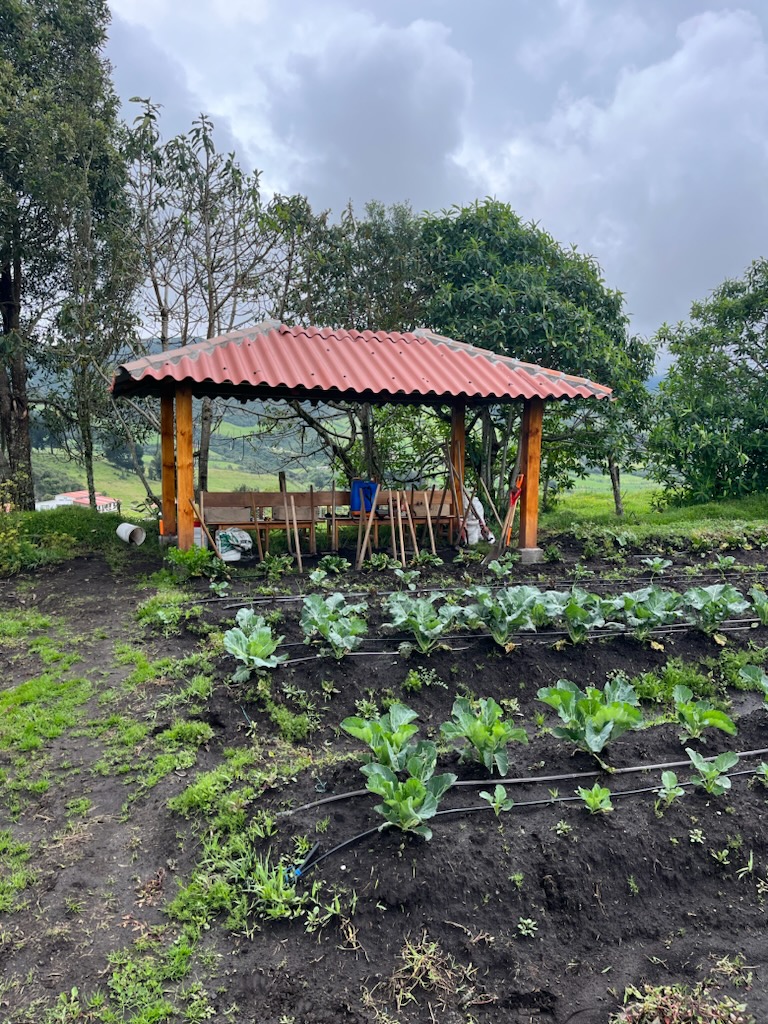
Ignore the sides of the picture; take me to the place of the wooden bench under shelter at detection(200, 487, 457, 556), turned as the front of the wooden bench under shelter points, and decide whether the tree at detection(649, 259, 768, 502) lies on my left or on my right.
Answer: on my left

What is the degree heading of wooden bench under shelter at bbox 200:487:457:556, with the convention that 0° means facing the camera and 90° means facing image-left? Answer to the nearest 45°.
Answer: approximately 0°

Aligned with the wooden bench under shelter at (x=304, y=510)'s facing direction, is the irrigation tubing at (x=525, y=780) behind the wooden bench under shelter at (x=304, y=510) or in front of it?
in front

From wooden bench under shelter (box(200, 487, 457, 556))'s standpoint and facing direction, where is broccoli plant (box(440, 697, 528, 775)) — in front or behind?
in front

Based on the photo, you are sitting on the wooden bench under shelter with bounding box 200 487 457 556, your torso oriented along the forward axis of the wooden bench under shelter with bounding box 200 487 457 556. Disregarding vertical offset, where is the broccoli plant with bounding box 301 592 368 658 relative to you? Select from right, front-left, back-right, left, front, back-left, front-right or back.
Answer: front

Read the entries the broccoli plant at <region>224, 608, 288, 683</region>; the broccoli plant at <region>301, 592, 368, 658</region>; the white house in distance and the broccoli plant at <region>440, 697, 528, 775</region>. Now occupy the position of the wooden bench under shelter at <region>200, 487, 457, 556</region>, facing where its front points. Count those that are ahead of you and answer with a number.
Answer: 3

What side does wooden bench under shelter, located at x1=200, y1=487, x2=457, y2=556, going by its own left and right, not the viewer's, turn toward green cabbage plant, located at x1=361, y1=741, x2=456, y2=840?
front

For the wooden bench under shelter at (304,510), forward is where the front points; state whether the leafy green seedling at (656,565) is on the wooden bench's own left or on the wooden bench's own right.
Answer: on the wooden bench's own left

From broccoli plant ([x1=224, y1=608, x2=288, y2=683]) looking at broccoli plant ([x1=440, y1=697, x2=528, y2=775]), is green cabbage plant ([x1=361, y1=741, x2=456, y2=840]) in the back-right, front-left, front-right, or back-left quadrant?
front-right

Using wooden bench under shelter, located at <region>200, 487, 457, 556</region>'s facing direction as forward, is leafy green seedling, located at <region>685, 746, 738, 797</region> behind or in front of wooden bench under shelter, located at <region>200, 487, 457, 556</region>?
in front

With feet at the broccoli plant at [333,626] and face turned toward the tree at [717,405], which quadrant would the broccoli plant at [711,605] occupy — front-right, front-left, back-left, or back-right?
front-right

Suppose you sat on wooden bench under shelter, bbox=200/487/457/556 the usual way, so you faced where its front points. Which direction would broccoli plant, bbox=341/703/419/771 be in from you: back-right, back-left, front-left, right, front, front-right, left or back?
front

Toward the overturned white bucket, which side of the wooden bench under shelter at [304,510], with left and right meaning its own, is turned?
right

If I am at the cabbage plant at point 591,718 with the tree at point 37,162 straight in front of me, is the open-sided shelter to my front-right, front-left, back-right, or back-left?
front-right
